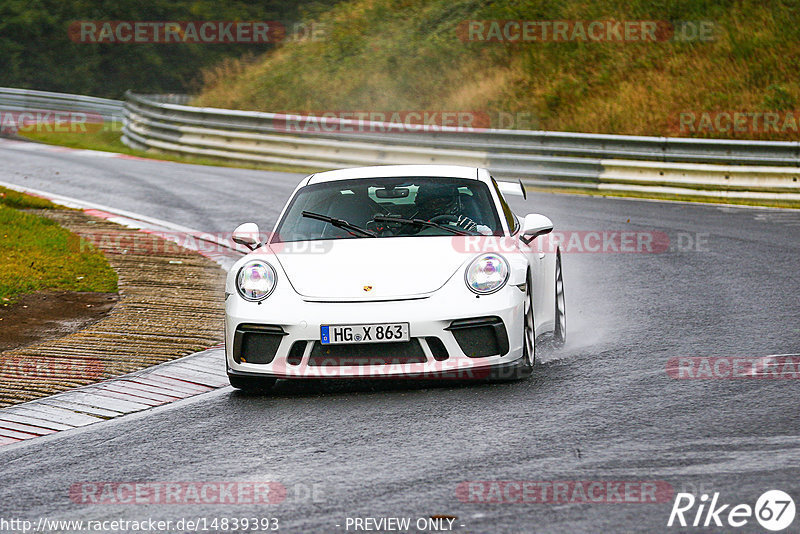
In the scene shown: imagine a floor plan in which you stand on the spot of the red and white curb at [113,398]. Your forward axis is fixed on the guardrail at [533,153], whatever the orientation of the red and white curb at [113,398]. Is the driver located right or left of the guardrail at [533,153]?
right

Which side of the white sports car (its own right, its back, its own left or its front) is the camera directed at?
front

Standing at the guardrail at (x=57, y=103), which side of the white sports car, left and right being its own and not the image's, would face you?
back

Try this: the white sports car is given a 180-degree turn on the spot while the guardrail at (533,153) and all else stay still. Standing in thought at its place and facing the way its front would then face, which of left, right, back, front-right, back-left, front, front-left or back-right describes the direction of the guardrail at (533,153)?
front

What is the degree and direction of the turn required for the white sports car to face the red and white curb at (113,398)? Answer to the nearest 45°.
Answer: approximately 90° to its right
